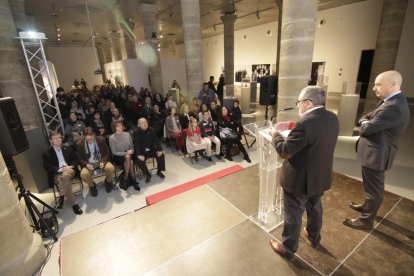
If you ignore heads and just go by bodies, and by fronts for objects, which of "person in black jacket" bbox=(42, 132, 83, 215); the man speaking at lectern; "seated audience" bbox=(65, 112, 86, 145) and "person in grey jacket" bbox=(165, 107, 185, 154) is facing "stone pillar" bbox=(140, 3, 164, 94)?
the man speaking at lectern

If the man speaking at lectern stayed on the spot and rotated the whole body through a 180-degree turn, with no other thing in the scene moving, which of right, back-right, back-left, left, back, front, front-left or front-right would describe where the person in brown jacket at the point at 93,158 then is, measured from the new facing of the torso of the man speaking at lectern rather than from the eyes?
back-right

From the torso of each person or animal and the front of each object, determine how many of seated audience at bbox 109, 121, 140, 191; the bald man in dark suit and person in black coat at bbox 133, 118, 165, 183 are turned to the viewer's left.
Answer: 1

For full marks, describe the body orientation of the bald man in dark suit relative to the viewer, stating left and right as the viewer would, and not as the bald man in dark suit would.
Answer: facing to the left of the viewer

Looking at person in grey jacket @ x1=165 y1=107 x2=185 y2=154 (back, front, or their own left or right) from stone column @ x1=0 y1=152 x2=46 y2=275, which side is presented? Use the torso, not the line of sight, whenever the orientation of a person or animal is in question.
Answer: right

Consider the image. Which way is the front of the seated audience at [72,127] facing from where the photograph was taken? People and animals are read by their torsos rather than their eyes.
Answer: facing the viewer and to the right of the viewer

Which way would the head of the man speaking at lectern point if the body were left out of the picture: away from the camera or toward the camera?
away from the camera

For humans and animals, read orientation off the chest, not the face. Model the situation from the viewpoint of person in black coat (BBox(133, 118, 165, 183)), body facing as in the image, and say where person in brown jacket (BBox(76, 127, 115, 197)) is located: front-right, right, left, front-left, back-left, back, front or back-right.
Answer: back-right

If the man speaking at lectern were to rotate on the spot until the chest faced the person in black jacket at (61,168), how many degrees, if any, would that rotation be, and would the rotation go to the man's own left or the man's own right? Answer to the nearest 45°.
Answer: approximately 45° to the man's own left

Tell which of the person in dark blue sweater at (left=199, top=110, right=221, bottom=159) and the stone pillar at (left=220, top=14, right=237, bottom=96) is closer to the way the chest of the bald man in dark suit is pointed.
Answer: the person in dark blue sweater

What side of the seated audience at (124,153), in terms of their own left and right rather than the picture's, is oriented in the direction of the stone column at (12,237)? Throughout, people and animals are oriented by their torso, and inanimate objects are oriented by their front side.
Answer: right

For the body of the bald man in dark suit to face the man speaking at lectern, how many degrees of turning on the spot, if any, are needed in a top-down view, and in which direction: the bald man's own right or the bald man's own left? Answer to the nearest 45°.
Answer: approximately 45° to the bald man's own left

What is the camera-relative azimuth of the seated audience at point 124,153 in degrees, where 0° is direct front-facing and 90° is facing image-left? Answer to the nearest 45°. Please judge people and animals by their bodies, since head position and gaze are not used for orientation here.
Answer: approximately 315°

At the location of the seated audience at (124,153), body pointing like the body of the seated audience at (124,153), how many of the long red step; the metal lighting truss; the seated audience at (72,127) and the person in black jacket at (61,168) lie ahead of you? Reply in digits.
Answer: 1

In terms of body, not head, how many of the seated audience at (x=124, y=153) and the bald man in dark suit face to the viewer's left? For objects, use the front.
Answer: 1

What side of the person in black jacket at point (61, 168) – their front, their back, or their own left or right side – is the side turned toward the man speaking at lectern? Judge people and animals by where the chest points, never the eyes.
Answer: front

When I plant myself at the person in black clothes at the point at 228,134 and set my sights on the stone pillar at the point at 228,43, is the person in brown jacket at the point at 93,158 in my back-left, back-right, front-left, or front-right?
back-left

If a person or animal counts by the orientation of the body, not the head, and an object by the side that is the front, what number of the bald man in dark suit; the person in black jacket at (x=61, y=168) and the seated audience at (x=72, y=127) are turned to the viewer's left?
1
